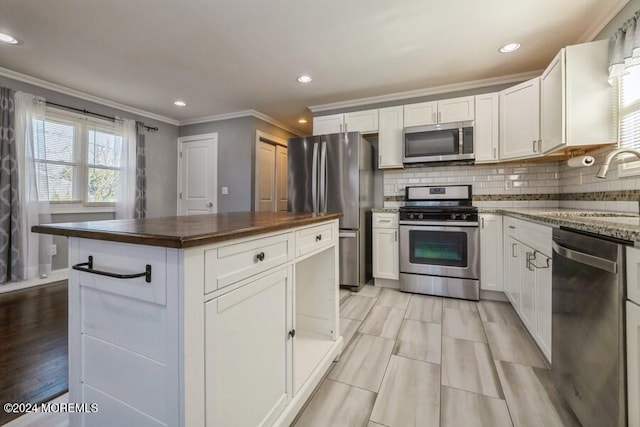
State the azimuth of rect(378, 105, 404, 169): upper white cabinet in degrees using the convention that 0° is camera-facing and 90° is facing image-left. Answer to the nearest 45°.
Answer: approximately 0°

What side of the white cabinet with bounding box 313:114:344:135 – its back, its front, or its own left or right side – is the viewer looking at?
front

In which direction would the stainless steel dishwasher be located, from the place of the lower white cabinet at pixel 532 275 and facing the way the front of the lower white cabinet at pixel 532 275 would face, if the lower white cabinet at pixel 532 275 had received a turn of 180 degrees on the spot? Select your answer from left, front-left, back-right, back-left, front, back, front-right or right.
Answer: right

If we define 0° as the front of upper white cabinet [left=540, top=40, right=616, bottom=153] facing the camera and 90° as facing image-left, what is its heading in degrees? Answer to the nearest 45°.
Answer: approximately 90°

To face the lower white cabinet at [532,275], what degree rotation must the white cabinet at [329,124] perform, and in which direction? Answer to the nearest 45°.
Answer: approximately 45° to its left

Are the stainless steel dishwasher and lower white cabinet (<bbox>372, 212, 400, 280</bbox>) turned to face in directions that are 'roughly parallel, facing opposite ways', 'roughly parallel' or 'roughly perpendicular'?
roughly perpendicular

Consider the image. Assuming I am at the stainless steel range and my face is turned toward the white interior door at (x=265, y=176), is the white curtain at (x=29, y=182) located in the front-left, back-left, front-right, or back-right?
front-left

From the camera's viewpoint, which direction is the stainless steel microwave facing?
toward the camera

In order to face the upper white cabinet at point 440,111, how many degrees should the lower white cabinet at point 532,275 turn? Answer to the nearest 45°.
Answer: approximately 45° to its right

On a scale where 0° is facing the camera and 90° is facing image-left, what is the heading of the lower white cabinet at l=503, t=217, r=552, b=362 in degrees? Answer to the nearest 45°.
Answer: approximately 90°

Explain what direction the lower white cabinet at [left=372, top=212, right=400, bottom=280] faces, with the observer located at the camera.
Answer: facing the viewer

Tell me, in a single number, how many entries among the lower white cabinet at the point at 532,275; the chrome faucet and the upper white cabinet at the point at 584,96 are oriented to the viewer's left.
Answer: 3

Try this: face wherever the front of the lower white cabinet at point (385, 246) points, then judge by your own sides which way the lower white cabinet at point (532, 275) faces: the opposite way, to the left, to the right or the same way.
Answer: to the right
